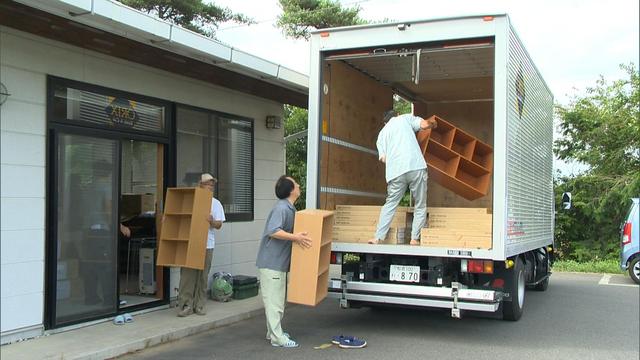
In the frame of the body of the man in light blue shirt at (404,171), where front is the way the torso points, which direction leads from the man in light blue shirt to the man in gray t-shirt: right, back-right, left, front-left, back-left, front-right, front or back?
back-left

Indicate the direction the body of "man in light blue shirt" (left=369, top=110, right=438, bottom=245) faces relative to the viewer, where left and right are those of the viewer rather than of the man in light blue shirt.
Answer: facing away from the viewer

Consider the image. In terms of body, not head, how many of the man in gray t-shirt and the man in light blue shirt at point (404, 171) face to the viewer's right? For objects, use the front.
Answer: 1

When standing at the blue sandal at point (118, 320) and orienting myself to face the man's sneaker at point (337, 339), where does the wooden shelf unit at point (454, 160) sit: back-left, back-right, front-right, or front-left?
front-left

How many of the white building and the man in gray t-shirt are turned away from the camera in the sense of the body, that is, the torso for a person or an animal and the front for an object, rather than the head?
0

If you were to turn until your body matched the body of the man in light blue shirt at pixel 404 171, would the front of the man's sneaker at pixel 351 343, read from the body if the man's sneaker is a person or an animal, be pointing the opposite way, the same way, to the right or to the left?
to the right

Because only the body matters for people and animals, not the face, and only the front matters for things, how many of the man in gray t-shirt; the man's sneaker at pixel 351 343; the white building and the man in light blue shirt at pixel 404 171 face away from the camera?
1

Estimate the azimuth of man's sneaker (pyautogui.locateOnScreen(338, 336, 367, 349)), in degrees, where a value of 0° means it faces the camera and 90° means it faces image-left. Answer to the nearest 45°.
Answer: approximately 270°

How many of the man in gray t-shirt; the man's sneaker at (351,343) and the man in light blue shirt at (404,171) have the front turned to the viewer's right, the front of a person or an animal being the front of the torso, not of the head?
2

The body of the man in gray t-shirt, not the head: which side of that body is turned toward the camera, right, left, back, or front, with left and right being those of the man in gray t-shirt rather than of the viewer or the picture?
right

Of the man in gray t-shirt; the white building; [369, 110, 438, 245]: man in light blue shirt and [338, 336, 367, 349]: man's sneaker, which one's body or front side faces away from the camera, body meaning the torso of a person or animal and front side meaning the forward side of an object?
the man in light blue shirt

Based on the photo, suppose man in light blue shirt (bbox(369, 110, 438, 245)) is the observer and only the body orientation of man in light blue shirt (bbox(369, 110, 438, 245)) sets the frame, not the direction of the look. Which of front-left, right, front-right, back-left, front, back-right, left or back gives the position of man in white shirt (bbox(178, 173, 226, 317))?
left

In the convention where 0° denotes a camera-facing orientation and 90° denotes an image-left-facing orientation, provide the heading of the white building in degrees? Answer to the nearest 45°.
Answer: approximately 315°
